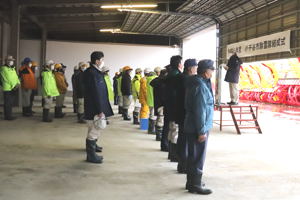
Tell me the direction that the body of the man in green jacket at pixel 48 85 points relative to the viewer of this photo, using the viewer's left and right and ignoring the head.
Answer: facing to the right of the viewer

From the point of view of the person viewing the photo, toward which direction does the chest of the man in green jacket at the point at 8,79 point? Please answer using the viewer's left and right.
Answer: facing the viewer and to the right of the viewer

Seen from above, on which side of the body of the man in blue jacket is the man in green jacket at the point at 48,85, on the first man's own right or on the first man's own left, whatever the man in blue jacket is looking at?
on the first man's own left

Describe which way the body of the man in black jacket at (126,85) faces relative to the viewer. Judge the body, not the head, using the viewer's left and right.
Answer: facing to the right of the viewer
